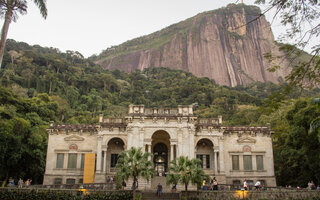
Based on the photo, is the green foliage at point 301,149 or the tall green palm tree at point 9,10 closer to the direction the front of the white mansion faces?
the tall green palm tree

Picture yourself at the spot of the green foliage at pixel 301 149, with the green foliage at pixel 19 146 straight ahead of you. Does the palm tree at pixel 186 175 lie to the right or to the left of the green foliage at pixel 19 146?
left

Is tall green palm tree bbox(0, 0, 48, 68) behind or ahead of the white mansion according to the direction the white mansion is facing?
ahead

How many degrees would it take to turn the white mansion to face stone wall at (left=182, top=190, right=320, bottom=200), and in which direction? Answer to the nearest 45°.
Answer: approximately 45° to its left

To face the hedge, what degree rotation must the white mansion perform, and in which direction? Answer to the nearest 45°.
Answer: approximately 45° to its right

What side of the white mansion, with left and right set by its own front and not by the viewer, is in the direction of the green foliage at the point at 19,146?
right

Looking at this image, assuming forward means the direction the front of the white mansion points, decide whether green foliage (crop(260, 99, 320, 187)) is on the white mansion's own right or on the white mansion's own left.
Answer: on the white mansion's own left

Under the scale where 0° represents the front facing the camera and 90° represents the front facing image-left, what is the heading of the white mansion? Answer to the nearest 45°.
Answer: approximately 0°

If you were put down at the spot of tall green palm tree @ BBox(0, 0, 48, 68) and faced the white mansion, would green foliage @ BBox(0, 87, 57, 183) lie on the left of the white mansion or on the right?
left

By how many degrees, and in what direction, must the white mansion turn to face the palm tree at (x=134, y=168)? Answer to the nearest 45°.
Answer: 0° — it already faces it

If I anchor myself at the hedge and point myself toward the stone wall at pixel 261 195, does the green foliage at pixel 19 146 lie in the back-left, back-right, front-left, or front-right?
back-left

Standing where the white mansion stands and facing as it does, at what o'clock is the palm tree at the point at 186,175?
The palm tree is roughly at 12 o'clock from the white mansion.
